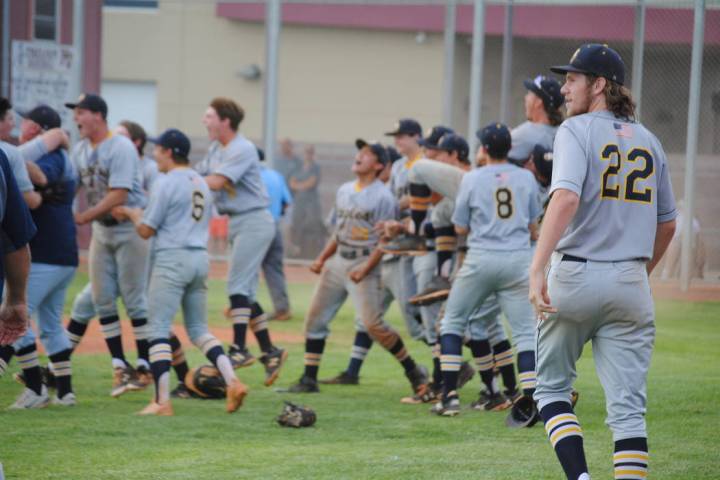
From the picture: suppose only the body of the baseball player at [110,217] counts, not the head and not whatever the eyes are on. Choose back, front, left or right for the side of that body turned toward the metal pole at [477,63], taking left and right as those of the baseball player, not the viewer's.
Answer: back

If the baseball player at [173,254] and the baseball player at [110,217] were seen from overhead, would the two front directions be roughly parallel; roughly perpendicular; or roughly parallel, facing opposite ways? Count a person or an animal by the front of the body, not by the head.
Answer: roughly perpendicular

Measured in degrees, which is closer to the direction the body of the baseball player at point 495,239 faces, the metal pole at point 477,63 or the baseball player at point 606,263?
the metal pole

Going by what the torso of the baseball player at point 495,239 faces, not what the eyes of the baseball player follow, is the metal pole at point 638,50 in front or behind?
in front

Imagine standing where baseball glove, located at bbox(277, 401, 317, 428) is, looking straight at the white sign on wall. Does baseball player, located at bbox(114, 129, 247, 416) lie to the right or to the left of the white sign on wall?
left

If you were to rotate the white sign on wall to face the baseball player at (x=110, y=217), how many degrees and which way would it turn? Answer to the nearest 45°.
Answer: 0° — it already faces them

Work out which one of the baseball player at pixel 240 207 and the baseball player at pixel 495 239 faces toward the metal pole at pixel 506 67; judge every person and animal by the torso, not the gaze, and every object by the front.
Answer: the baseball player at pixel 495 239

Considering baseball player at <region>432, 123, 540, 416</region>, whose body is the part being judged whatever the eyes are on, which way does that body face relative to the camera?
away from the camera

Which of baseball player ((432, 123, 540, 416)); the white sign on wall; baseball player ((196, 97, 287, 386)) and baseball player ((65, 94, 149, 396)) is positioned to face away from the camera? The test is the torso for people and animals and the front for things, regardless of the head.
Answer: baseball player ((432, 123, 540, 416))

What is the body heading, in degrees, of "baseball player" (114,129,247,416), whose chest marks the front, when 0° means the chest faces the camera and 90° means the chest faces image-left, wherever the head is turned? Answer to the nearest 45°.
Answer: approximately 135°

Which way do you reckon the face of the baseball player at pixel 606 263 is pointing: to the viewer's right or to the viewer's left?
to the viewer's left

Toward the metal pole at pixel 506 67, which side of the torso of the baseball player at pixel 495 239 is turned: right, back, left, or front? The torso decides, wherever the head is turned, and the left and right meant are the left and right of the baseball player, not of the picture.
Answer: front

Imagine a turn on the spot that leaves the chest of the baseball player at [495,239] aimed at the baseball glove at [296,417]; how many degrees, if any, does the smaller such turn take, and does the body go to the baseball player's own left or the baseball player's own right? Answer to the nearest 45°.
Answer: approximately 90° to the baseball player's own left
